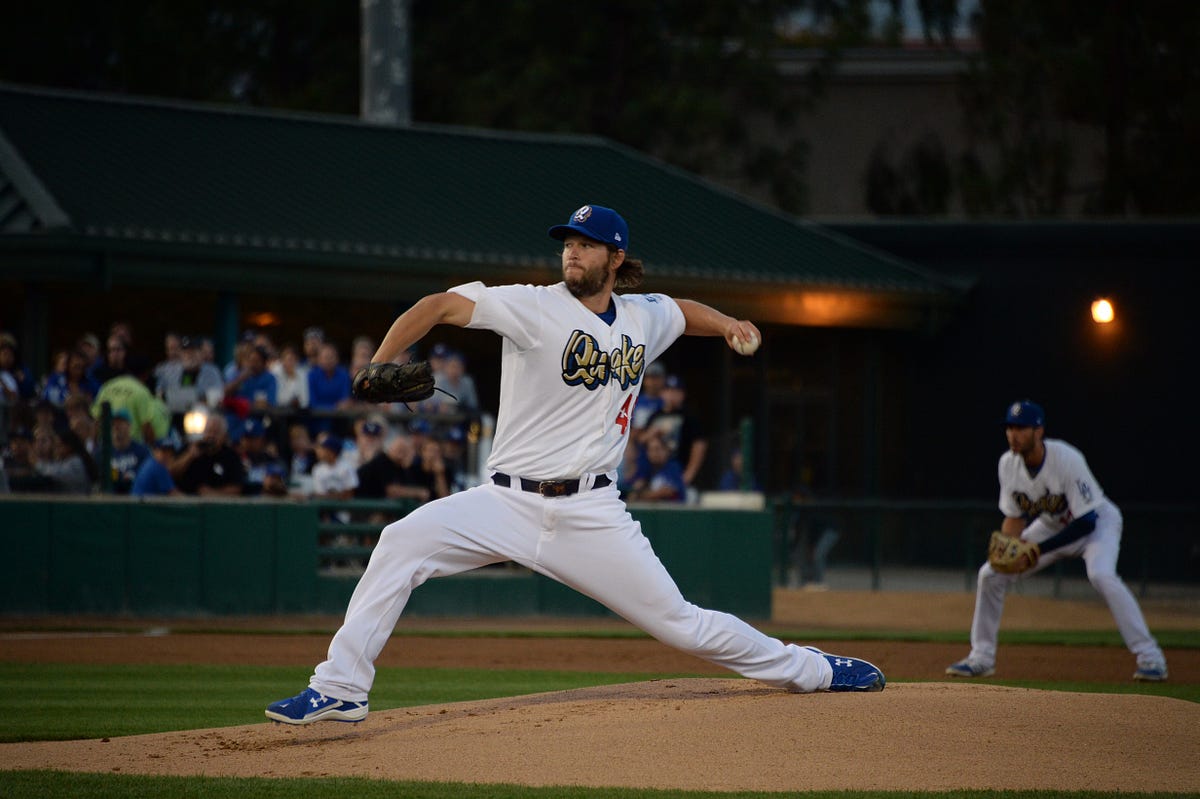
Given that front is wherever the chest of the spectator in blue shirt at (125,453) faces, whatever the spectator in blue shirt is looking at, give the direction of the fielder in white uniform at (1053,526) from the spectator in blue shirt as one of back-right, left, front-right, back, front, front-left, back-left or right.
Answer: front-left

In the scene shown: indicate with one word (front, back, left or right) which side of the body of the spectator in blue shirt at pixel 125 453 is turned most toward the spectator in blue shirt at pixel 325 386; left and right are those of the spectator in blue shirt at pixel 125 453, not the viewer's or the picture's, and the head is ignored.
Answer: left

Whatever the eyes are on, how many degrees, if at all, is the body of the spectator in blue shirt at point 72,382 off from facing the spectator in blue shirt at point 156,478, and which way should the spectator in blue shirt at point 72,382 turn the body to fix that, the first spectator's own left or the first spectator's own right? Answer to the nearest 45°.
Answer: approximately 45° to the first spectator's own left

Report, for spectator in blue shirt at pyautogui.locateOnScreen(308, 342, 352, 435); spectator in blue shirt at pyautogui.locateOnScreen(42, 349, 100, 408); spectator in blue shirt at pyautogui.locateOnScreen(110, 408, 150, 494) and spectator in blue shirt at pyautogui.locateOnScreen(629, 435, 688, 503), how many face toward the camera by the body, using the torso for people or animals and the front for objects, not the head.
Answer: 4

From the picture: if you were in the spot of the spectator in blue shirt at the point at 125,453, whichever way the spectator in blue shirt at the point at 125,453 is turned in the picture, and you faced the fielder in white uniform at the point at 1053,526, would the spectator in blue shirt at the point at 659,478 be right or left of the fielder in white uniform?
left

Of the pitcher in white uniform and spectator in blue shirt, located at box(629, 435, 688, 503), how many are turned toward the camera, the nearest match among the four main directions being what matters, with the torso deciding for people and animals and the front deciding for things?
2

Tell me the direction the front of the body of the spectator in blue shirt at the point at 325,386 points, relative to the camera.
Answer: toward the camera

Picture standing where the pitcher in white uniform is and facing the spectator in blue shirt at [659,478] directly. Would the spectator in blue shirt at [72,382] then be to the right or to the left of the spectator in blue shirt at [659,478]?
left

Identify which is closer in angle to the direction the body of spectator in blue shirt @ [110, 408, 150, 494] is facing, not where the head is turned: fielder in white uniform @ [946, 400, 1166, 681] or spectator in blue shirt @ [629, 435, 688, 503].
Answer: the fielder in white uniform

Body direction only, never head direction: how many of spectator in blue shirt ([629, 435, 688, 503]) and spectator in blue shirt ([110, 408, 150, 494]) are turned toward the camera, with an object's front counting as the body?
2
